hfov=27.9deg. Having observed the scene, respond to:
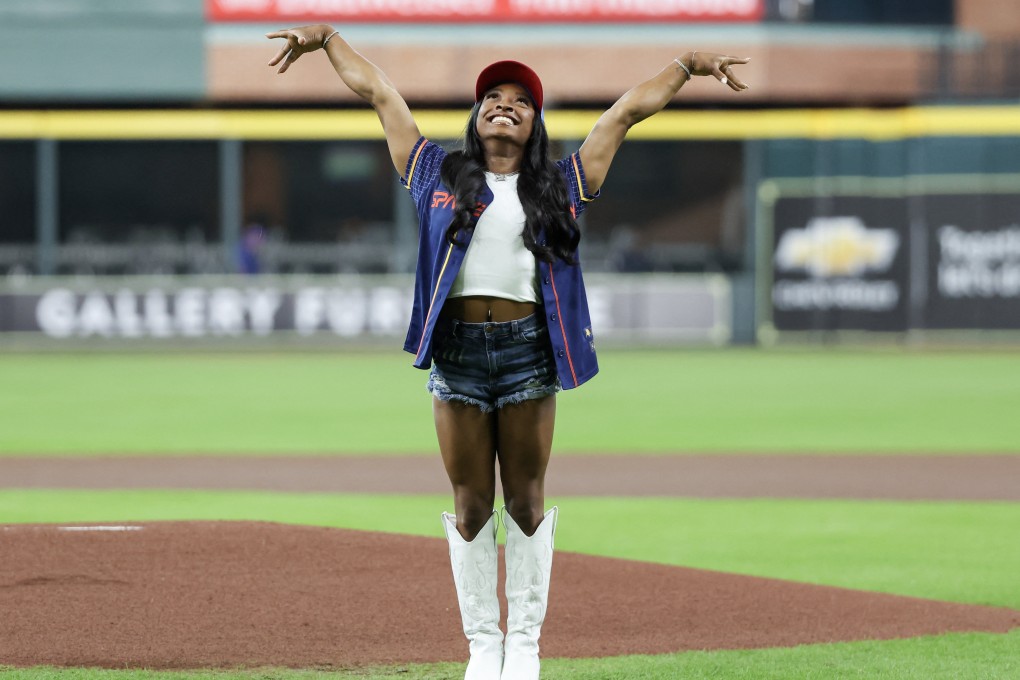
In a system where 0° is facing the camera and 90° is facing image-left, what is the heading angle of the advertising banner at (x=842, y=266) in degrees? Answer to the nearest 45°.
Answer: approximately 0°

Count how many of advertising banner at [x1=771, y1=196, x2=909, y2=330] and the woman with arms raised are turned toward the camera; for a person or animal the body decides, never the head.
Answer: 2

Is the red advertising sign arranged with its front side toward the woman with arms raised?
yes

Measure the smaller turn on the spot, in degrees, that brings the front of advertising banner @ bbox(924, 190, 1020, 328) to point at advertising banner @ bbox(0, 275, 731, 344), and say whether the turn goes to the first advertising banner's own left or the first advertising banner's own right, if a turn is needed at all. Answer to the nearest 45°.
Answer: approximately 90° to the first advertising banner's own right

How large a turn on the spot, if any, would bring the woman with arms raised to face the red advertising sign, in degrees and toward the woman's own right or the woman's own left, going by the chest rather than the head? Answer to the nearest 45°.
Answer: approximately 180°
